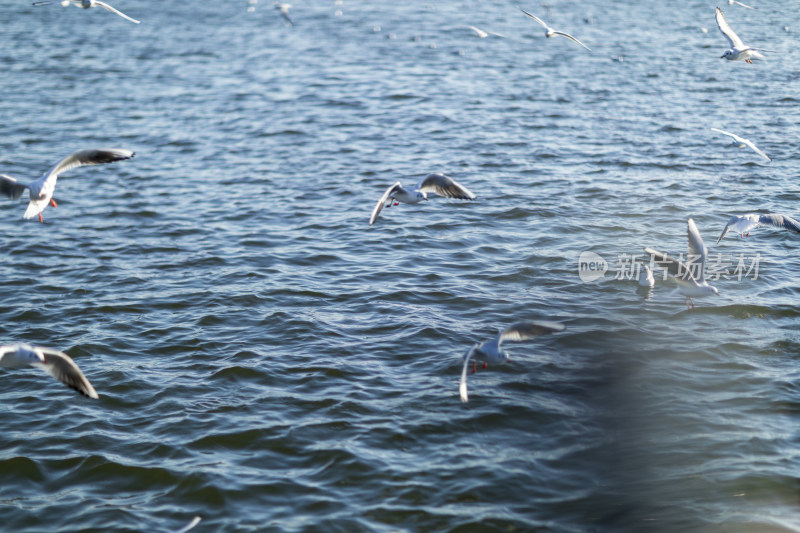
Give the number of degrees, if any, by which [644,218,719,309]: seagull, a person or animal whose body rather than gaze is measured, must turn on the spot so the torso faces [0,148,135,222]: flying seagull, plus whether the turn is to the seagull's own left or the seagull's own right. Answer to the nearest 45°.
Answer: approximately 180°

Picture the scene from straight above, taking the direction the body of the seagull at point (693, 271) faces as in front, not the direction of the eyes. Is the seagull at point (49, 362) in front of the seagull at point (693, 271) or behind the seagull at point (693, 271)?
behind

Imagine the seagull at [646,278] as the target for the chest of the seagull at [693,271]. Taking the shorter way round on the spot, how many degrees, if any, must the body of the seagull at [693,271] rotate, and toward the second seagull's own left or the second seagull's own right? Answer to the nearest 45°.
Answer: approximately 135° to the second seagull's own left

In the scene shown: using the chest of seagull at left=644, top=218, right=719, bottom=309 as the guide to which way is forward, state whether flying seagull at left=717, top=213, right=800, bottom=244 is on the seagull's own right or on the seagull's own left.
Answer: on the seagull's own left

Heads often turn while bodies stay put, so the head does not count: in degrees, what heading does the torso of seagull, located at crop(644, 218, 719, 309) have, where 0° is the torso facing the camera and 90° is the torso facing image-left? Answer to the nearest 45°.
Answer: approximately 270°
